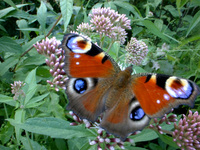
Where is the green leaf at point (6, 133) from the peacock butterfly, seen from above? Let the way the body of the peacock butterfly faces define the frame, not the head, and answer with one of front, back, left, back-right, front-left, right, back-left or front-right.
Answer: back-left

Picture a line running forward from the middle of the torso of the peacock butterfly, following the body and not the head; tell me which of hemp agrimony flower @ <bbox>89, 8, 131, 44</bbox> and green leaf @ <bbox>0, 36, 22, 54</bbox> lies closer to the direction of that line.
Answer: the hemp agrimony flower

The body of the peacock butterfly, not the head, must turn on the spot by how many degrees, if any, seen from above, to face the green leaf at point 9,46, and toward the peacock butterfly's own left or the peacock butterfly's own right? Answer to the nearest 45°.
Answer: approximately 90° to the peacock butterfly's own left

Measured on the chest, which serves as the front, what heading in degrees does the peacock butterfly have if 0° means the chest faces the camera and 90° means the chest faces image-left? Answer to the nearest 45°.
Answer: approximately 225°
